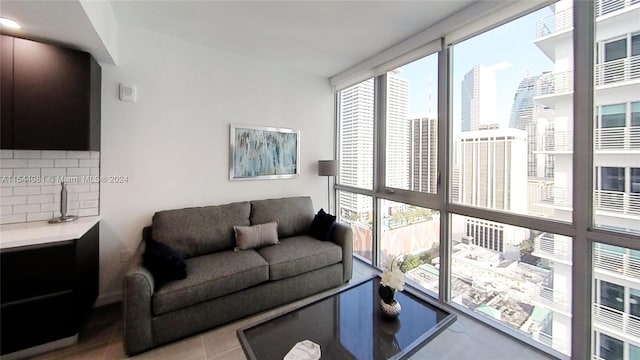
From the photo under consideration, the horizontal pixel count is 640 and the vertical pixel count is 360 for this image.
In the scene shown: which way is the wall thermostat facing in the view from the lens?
facing the viewer and to the right of the viewer

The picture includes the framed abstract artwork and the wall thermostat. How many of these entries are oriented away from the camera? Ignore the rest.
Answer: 0

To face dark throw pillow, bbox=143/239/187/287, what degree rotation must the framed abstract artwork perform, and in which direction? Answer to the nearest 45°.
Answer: approximately 90° to its right

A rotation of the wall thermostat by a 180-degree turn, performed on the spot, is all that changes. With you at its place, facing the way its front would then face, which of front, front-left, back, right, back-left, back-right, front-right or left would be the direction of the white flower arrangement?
back

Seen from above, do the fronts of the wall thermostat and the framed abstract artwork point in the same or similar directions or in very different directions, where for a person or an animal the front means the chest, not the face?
same or similar directions

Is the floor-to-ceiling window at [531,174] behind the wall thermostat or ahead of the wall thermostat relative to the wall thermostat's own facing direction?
ahead

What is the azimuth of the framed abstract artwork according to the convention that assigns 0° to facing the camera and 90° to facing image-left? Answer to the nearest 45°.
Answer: approximately 315°

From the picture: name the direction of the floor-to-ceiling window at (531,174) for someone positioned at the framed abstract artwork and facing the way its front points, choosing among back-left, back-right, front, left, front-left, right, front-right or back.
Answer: front

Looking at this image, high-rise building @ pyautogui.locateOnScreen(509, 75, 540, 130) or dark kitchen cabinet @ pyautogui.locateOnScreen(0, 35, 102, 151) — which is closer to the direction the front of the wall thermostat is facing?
the dark kitchen cabinet
